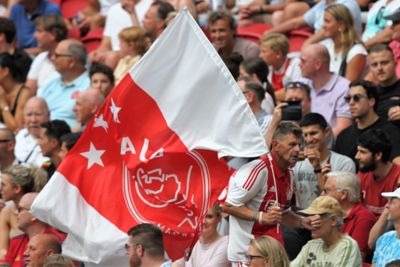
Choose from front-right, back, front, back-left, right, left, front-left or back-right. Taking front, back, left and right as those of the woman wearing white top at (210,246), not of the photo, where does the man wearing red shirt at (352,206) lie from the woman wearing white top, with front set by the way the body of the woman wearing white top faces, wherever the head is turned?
back-left

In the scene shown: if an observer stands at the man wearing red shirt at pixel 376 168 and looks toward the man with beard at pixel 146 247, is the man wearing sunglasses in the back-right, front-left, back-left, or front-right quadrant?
back-right

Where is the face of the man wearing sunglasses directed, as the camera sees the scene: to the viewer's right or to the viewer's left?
to the viewer's left

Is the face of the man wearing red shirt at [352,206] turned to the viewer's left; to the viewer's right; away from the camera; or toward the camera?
to the viewer's left

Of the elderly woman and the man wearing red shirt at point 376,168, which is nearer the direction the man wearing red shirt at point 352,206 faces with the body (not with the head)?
the elderly woman

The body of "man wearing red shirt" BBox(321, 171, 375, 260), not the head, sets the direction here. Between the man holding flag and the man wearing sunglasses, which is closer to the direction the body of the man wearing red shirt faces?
the man holding flag

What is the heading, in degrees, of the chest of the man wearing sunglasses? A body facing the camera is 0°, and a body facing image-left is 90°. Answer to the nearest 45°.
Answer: approximately 45°

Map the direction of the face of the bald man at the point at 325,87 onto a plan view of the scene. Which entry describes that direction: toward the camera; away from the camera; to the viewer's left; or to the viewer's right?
to the viewer's left
